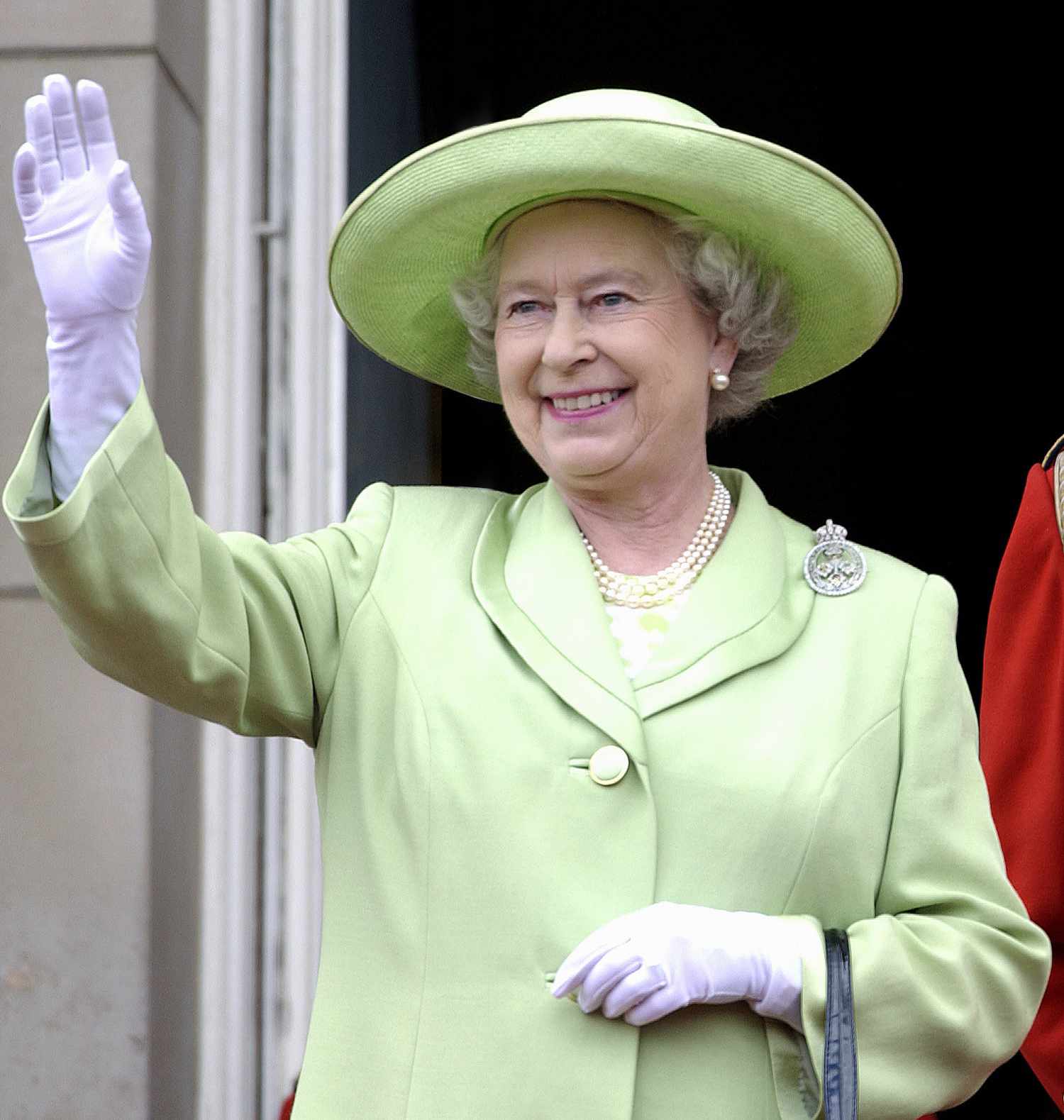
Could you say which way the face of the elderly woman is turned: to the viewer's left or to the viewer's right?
to the viewer's left

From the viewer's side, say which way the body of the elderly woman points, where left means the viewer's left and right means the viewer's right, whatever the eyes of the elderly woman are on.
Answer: facing the viewer
